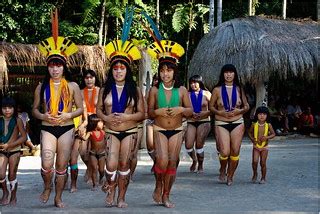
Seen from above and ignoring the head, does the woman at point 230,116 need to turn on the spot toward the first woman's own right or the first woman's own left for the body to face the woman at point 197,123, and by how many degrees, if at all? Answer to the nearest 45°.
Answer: approximately 135° to the first woman's own right

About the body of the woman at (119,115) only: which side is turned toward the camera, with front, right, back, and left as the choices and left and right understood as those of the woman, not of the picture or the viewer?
front

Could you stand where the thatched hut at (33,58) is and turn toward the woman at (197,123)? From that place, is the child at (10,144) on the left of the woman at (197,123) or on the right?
right

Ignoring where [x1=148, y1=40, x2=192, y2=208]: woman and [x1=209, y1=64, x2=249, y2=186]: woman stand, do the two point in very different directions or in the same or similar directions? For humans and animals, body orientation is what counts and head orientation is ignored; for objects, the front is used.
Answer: same or similar directions

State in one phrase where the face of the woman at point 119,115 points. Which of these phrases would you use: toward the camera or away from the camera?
toward the camera

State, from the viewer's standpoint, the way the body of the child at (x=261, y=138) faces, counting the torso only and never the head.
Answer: toward the camera

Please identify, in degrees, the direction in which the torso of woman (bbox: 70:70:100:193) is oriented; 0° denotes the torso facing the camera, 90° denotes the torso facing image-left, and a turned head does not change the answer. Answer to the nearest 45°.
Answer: approximately 0°

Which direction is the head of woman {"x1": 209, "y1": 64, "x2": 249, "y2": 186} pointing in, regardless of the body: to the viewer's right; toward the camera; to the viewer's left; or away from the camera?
toward the camera

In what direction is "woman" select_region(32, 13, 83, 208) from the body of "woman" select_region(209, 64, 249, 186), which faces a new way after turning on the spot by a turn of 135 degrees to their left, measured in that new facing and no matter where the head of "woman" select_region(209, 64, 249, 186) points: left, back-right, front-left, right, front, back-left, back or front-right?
back

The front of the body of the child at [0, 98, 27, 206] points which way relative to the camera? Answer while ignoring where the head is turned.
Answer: toward the camera

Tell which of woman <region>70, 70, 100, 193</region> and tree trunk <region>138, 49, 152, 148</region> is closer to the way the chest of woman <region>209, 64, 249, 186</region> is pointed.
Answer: the woman

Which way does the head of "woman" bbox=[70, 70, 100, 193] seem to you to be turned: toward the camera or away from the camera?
toward the camera

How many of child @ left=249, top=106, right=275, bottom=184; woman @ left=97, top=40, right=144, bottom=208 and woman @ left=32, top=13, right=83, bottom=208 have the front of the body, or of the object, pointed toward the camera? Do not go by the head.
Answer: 3

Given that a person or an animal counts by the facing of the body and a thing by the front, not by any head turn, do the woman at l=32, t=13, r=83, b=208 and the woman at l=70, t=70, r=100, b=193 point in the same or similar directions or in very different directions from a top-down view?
same or similar directions

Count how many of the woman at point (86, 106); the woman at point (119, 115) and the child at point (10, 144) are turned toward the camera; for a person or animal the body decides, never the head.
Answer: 3

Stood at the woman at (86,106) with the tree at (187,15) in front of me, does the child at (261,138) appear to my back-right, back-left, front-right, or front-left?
front-right

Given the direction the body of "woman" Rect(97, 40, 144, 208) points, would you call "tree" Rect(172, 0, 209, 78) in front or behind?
behind

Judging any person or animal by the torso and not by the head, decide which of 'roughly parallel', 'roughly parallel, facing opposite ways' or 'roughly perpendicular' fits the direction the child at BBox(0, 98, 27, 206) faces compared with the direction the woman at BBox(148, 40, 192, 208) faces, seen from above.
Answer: roughly parallel

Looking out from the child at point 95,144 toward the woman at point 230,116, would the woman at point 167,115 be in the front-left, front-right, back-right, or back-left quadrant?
front-right
